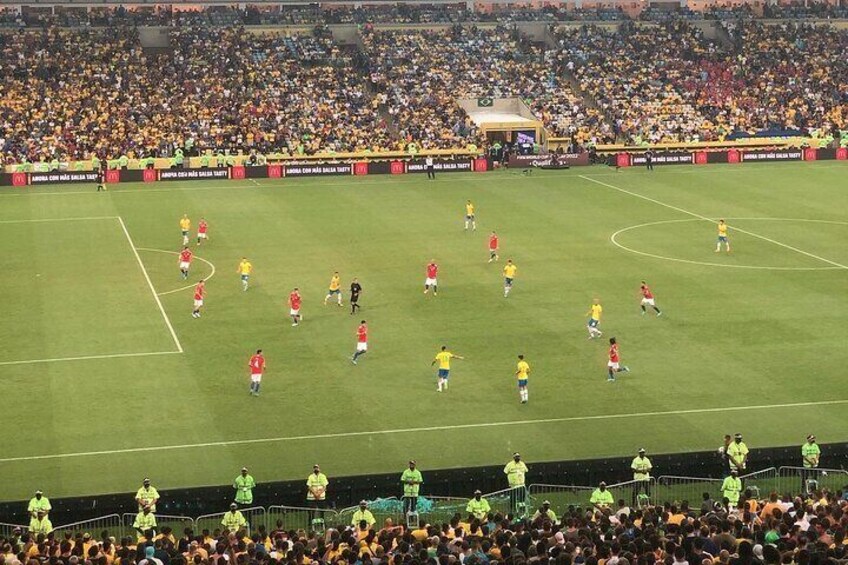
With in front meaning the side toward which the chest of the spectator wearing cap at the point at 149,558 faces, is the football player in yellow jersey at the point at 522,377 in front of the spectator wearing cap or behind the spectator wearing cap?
in front

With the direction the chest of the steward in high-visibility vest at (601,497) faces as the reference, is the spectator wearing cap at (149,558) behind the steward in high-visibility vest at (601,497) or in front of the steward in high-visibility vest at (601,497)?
in front

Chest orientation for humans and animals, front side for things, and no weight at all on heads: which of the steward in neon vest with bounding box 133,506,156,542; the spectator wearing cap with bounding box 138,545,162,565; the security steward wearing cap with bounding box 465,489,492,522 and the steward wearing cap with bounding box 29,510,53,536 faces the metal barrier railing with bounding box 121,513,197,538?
the spectator wearing cap with bounding box 138,545,162,565

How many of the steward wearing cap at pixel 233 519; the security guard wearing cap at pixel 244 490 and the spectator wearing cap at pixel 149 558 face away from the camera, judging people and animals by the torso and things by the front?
1

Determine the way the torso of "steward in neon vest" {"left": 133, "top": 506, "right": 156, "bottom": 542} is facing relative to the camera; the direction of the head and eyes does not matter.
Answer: toward the camera

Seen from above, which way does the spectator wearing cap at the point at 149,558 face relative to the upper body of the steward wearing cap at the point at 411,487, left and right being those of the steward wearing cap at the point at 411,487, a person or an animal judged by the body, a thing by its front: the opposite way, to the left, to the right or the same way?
the opposite way

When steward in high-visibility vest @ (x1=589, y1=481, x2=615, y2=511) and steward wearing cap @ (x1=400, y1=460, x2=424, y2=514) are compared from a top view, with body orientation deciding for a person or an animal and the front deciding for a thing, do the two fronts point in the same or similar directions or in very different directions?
same or similar directions

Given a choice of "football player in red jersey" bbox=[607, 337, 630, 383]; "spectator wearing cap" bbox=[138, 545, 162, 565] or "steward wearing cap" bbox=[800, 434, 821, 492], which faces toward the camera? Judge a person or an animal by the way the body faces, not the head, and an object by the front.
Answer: "steward wearing cap" bbox=[800, 434, 821, 492]

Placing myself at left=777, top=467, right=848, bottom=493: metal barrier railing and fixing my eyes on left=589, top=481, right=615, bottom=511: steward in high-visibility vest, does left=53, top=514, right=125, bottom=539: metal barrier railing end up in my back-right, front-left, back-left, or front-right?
front-right

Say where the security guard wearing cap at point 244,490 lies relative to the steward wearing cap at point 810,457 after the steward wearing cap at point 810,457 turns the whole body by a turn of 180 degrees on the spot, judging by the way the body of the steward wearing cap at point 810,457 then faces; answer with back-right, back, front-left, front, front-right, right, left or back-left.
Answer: left

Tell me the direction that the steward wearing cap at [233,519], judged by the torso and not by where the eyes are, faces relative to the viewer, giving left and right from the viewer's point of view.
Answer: facing the viewer

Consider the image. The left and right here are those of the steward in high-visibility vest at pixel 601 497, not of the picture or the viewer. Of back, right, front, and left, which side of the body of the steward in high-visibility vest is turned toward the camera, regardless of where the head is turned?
front

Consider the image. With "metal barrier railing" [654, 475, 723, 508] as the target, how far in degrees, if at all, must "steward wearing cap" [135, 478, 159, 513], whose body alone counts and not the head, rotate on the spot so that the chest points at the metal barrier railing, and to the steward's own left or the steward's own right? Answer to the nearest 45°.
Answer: approximately 90° to the steward's own left

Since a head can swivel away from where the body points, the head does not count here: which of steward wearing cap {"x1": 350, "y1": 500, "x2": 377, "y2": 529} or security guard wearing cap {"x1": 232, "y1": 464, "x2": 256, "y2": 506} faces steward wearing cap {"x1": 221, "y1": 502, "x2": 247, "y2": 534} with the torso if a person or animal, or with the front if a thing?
security guard wearing cap {"x1": 232, "y1": 464, "x2": 256, "y2": 506}

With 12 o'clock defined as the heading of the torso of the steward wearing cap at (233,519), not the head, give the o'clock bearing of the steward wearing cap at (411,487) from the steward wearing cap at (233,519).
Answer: the steward wearing cap at (411,487) is roughly at 8 o'clock from the steward wearing cap at (233,519).

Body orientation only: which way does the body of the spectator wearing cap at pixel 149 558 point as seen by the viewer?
away from the camera

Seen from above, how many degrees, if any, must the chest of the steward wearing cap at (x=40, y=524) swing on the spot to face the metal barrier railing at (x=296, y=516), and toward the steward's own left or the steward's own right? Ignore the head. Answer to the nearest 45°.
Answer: approximately 90° to the steward's own left

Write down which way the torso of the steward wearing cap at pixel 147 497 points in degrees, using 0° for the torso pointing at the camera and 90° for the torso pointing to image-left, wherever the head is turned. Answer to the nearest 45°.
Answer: approximately 0°

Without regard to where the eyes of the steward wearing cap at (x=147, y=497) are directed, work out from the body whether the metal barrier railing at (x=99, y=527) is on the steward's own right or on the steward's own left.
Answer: on the steward's own right

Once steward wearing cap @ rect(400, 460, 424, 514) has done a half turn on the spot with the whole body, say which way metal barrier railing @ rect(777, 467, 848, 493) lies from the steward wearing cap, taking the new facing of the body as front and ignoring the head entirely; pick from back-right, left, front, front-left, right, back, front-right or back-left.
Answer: right

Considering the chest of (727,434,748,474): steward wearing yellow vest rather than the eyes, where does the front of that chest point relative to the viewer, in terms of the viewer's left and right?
facing the viewer
